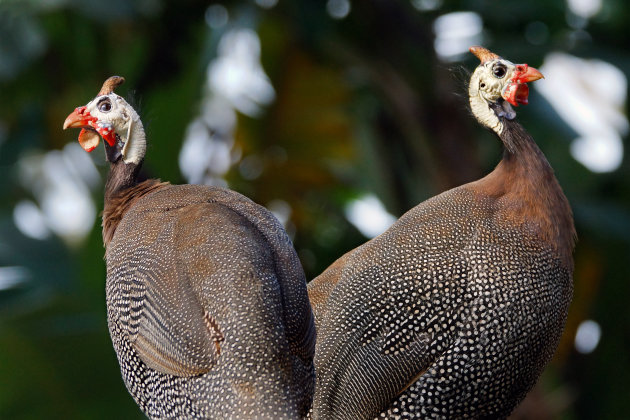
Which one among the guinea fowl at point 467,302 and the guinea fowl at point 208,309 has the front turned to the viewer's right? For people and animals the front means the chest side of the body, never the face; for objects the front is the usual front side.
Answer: the guinea fowl at point 467,302

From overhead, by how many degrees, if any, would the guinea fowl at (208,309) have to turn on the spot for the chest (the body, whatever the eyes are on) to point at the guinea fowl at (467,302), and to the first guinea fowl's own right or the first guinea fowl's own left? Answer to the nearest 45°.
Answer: approximately 135° to the first guinea fowl's own right

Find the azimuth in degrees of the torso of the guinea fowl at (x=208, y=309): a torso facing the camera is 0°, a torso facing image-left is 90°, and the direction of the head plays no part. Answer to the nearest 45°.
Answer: approximately 135°

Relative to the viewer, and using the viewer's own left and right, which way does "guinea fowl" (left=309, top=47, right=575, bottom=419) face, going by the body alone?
facing to the right of the viewer
